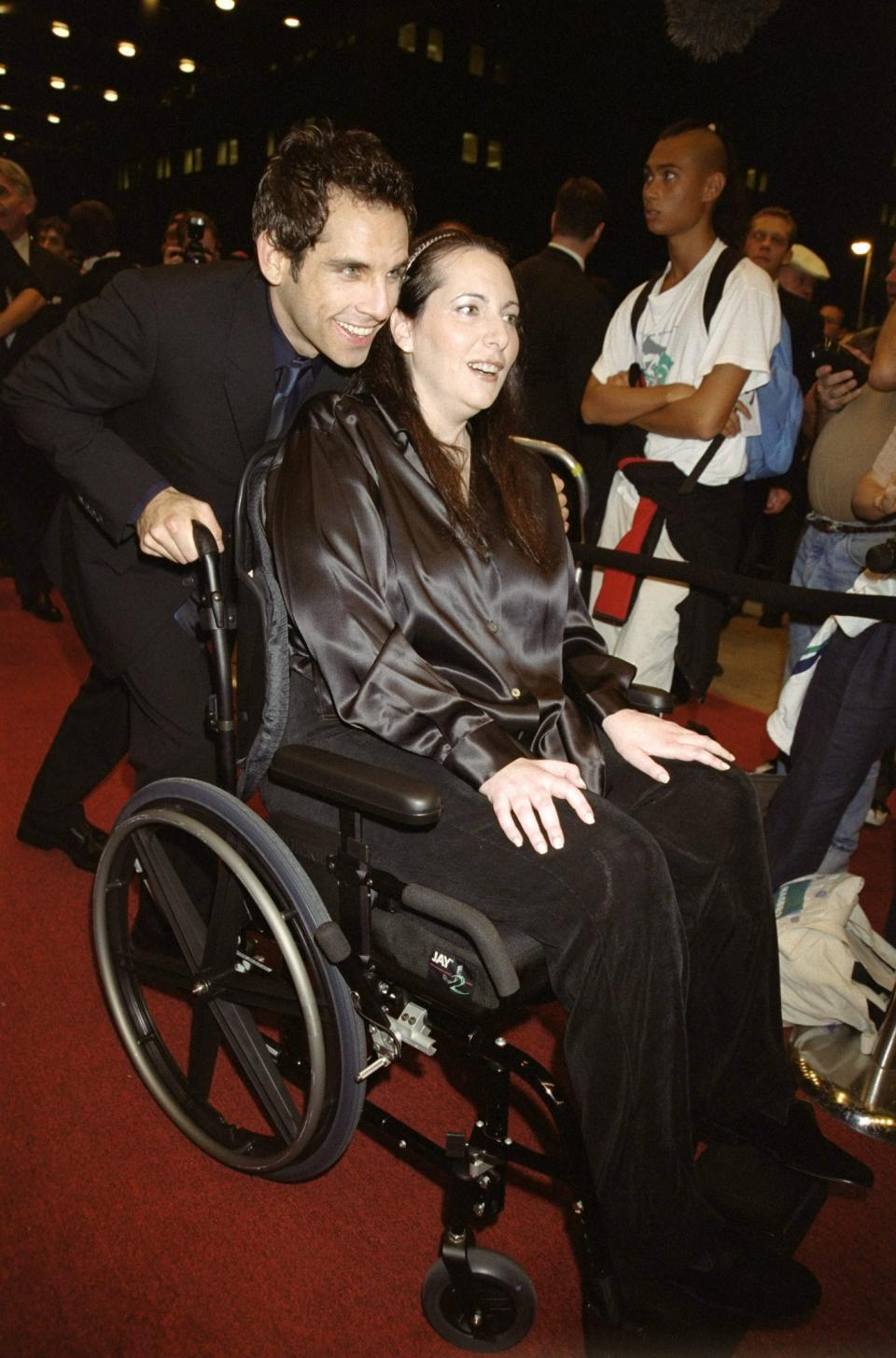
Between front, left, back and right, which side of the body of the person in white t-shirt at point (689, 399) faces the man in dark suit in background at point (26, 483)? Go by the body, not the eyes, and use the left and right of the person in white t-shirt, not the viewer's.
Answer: right

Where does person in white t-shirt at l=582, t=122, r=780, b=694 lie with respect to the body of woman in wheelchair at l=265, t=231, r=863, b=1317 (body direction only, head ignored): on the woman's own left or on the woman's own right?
on the woman's own left

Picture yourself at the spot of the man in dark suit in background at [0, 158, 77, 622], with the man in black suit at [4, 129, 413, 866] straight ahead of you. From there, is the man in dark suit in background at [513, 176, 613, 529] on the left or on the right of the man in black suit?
left

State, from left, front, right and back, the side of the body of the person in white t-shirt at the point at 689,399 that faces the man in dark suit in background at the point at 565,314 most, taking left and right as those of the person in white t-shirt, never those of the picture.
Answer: right

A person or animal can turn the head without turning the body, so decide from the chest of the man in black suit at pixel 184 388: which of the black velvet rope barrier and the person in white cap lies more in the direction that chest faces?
the black velvet rope barrier

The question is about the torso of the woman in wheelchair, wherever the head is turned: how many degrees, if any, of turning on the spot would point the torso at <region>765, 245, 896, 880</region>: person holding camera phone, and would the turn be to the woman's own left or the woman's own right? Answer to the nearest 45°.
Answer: approximately 90° to the woman's own left

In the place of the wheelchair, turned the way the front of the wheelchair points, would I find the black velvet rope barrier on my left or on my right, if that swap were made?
on my left

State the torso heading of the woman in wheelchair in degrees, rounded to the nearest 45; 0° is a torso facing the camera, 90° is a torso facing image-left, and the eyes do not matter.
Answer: approximately 315°

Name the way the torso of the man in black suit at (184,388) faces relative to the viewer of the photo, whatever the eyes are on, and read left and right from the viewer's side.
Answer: facing the viewer and to the right of the viewer

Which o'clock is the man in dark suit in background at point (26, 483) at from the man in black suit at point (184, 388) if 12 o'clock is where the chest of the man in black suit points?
The man in dark suit in background is roughly at 7 o'clock from the man in black suit.

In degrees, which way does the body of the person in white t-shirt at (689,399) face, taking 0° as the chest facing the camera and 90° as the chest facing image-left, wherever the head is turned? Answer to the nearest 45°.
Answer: approximately 45°

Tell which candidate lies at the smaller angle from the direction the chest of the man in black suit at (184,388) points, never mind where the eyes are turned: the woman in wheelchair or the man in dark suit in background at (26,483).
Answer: the woman in wheelchair
